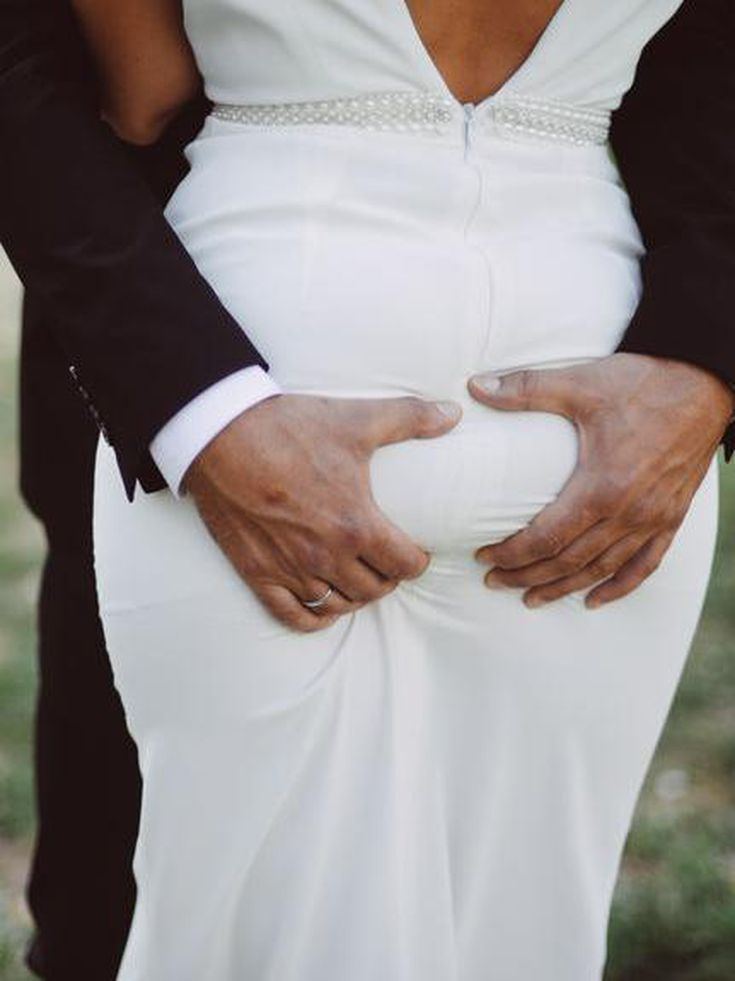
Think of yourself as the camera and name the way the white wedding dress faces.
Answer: facing away from the viewer
